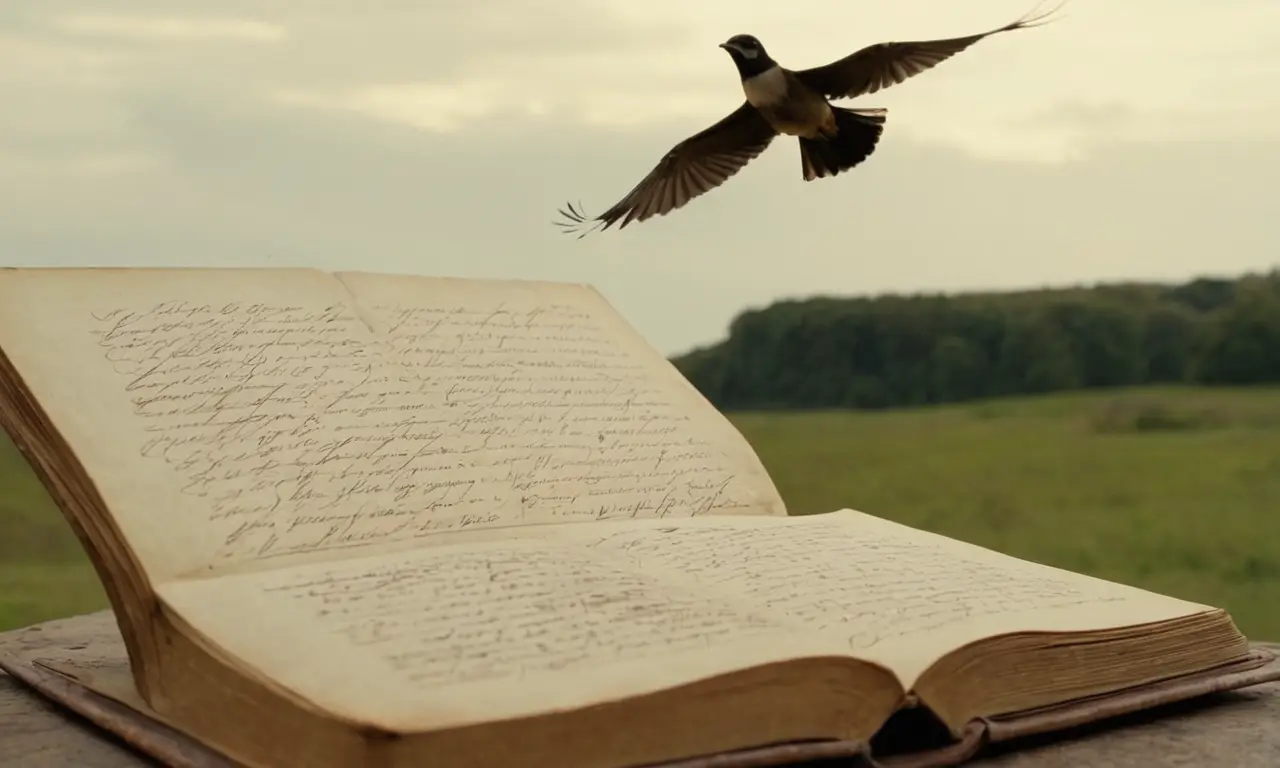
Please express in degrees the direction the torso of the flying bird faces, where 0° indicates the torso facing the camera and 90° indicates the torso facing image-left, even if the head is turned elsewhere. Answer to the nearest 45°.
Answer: approximately 45°
